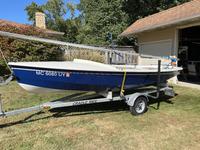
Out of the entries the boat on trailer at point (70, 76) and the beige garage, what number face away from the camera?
0

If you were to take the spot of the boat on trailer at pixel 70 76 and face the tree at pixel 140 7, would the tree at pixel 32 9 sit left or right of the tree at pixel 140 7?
left

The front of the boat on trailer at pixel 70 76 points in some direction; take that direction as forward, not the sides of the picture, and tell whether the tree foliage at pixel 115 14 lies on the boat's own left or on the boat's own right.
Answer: on the boat's own right

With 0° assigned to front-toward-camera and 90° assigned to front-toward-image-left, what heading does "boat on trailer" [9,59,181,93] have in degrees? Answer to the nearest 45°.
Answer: approximately 90°

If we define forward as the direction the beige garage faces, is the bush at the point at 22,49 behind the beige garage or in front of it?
in front

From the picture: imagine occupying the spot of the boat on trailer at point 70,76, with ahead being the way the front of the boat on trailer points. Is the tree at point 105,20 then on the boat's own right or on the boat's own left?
on the boat's own right

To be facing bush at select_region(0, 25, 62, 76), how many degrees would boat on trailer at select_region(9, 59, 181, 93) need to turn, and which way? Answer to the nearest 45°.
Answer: approximately 45° to its right

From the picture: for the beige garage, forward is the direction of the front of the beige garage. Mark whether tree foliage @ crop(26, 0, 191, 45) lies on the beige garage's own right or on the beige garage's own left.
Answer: on the beige garage's own right

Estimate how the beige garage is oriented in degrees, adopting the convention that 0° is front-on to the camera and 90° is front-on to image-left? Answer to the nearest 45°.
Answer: approximately 45°

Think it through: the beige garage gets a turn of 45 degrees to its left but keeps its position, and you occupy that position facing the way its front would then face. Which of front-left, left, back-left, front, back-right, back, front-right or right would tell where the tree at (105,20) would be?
back-right

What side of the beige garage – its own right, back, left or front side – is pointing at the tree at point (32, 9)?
right
